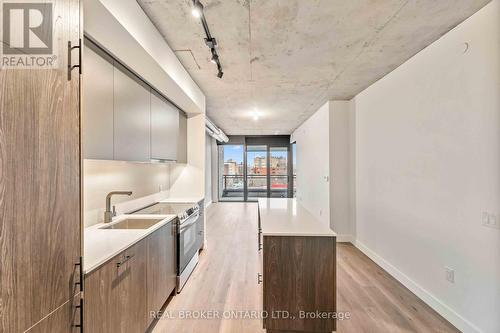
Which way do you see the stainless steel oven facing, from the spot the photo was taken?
facing to the right of the viewer

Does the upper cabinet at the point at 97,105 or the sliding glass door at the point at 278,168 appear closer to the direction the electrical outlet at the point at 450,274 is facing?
the upper cabinet

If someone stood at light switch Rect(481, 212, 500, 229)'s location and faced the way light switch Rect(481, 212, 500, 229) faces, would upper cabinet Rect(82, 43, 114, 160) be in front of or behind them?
in front

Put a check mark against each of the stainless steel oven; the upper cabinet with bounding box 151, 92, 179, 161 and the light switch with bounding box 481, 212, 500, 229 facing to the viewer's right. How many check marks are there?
2

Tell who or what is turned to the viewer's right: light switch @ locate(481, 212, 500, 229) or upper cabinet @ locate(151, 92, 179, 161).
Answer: the upper cabinet

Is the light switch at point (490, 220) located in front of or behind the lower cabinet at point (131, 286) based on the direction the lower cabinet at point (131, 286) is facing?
in front

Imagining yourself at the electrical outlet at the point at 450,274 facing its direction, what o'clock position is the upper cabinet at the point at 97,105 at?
The upper cabinet is roughly at 12 o'clock from the electrical outlet.

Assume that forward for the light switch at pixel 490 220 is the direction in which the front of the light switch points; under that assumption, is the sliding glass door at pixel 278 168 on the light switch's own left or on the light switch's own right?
on the light switch's own right

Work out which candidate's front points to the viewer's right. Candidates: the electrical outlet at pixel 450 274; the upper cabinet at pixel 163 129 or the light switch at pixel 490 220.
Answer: the upper cabinet

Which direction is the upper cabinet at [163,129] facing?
to the viewer's right

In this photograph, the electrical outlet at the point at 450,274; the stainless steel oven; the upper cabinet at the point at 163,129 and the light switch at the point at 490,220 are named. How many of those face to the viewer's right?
2

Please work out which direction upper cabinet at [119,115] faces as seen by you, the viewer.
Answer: facing the viewer and to the right of the viewer

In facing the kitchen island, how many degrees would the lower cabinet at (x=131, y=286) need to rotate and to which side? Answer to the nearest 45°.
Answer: approximately 45° to its left

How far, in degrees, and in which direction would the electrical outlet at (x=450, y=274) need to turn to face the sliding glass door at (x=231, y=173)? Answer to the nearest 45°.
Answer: approximately 90° to its right

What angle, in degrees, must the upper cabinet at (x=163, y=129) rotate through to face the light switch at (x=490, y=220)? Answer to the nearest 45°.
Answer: approximately 45° to its right
